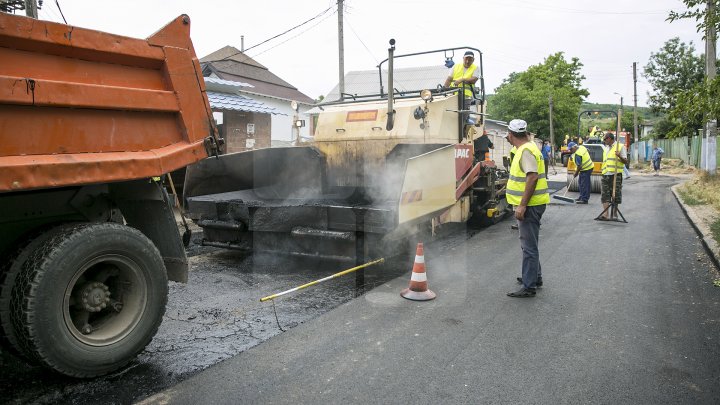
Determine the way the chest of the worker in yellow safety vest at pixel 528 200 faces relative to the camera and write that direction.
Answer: to the viewer's left

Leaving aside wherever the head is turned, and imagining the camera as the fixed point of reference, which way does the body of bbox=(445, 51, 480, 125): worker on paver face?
toward the camera

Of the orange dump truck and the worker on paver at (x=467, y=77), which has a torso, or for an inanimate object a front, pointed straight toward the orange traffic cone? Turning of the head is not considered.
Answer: the worker on paver

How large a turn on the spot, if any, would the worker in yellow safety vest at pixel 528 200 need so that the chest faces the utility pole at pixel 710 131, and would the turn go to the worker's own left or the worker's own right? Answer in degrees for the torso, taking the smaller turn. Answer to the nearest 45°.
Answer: approximately 90° to the worker's own right

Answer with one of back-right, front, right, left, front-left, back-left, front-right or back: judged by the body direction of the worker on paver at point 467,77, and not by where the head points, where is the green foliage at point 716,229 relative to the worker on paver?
left

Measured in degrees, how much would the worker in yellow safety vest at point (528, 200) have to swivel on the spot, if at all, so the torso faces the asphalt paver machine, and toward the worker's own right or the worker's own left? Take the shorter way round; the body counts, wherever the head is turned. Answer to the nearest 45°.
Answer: approximately 45° to the worker's own right

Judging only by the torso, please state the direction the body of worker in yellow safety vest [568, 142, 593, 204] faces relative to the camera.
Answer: to the viewer's left

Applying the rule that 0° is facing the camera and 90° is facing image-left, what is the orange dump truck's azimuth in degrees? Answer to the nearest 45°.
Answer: approximately 45°

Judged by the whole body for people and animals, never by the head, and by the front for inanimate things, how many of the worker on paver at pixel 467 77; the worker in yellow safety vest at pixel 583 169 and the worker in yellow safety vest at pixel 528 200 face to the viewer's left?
2

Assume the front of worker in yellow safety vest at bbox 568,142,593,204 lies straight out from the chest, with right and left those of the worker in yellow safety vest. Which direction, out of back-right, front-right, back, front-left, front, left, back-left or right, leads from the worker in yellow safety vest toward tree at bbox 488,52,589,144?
right

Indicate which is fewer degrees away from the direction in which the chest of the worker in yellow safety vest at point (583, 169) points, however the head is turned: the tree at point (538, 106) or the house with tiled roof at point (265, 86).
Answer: the house with tiled roof

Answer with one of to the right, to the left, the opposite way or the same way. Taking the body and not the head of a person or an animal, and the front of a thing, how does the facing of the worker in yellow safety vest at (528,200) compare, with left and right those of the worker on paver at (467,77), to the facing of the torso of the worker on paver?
to the right

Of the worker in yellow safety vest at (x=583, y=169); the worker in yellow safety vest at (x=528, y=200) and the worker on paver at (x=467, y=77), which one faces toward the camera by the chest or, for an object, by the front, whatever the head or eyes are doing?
the worker on paver

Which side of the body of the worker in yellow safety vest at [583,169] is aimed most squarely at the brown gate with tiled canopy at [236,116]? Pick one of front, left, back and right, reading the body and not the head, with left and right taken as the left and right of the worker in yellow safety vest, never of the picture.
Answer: front
